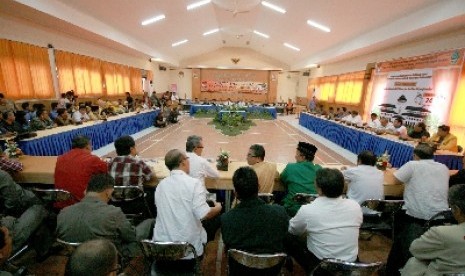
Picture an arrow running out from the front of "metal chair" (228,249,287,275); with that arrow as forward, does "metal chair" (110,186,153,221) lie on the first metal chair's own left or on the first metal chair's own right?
on the first metal chair's own left

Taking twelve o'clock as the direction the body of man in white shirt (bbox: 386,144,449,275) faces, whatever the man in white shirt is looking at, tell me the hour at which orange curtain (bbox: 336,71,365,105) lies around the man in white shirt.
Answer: The orange curtain is roughly at 1 o'clock from the man in white shirt.

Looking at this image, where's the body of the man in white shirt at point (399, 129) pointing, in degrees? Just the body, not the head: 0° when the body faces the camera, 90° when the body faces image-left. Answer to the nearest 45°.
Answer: approximately 90°

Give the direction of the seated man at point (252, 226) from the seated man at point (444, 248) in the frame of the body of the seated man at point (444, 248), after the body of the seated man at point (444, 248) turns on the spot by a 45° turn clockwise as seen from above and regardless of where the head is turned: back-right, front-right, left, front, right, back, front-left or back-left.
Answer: back-left

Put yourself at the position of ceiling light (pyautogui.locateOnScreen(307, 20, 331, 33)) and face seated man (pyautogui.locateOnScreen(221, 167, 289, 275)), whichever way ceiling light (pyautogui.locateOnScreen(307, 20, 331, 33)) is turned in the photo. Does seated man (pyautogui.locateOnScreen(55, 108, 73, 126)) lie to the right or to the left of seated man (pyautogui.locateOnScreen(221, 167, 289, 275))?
right

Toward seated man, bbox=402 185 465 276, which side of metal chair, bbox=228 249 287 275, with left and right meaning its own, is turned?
right

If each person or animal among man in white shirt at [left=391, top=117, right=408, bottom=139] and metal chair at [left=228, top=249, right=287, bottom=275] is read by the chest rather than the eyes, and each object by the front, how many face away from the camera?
1

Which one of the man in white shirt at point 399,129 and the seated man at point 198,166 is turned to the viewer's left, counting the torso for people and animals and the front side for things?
the man in white shirt

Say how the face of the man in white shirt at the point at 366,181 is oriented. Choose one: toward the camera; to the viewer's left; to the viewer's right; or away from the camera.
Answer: away from the camera

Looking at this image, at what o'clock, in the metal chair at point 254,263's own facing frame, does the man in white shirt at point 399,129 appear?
The man in white shirt is roughly at 1 o'clock from the metal chair.

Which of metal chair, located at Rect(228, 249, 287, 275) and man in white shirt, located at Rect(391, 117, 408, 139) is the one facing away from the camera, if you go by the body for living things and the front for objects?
the metal chair
